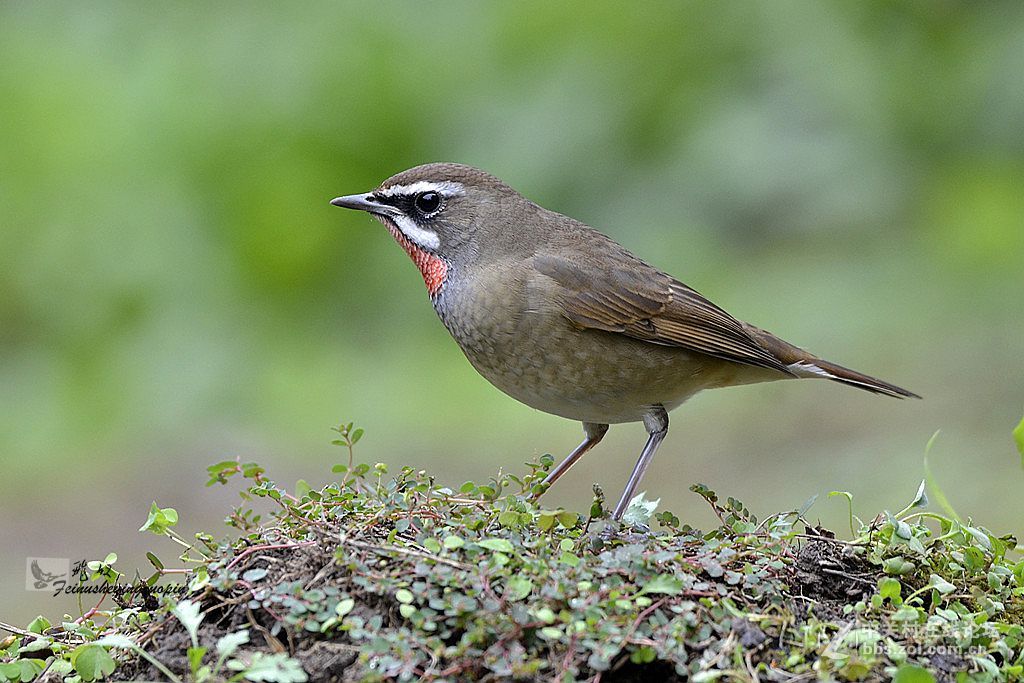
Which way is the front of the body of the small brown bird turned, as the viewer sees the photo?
to the viewer's left
